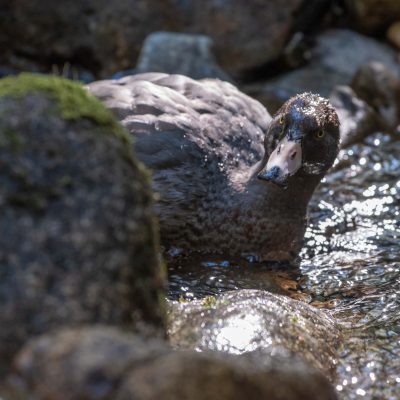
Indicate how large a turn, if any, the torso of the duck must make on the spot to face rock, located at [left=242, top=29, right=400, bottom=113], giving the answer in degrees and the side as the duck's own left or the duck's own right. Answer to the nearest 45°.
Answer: approximately 135° to the duck's own left

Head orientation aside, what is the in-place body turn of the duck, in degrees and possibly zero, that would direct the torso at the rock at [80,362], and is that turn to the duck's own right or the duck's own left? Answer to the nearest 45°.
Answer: approximately 45° to the duck's own right

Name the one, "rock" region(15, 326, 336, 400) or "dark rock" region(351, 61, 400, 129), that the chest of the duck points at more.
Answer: the rock

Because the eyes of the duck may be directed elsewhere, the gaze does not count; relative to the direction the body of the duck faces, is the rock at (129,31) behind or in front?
behind

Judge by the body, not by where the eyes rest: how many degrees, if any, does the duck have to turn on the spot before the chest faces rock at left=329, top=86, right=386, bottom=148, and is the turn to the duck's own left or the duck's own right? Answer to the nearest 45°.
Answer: approximately 90° to the duck's own left

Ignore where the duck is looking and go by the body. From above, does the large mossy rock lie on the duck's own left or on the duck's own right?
on the duck's own right

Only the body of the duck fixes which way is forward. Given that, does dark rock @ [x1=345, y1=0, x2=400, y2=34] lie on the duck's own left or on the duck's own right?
on the duck's own left

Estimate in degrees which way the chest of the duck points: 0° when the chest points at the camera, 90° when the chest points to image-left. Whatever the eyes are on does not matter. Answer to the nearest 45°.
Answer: approximately 315°

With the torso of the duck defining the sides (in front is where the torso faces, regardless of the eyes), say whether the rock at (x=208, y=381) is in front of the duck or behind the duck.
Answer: in front

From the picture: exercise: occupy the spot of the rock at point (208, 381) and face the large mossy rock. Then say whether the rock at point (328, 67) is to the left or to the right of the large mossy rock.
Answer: right

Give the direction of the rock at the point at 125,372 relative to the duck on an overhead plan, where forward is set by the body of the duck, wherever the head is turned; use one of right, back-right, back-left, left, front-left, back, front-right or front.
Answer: front-right

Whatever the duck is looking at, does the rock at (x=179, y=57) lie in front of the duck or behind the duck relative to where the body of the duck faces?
behind

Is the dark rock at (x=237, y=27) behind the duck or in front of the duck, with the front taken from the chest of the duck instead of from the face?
behind
